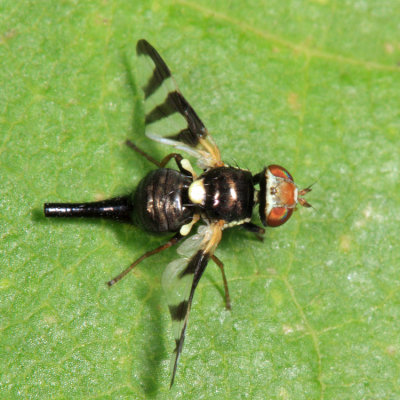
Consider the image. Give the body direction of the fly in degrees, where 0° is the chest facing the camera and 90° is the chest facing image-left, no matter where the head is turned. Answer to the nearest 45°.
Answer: approximately 270°
